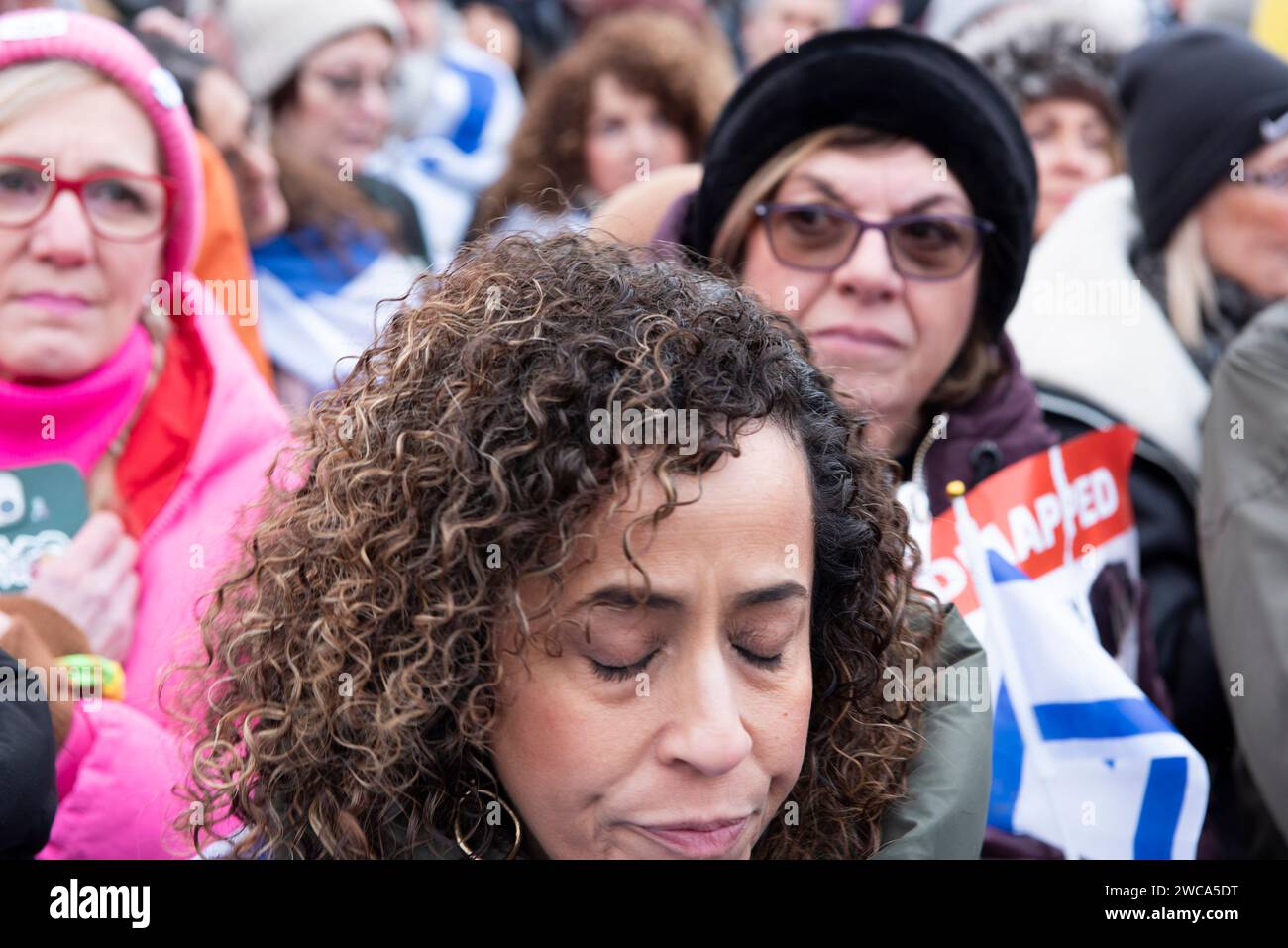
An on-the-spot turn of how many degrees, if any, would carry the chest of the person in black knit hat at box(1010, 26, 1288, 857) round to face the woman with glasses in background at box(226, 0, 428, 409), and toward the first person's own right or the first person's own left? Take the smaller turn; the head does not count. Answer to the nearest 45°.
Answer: approximately 180°

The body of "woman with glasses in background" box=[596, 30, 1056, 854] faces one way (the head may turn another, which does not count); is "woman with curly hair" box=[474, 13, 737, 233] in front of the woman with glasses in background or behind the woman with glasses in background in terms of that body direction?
behind

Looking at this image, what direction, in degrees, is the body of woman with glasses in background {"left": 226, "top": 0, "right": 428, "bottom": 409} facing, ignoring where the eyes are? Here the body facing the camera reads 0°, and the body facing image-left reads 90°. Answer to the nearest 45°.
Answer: approximately 315°

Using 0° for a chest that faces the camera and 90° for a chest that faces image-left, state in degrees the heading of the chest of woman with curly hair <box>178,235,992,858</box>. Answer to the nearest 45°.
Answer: approximately 315°

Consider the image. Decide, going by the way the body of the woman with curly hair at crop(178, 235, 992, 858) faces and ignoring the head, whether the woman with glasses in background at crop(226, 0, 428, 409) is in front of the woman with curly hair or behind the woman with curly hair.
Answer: behind

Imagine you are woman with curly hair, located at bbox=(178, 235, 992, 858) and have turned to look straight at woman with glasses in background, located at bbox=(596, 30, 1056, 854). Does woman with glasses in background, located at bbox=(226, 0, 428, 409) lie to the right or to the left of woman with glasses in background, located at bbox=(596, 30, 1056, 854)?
left
